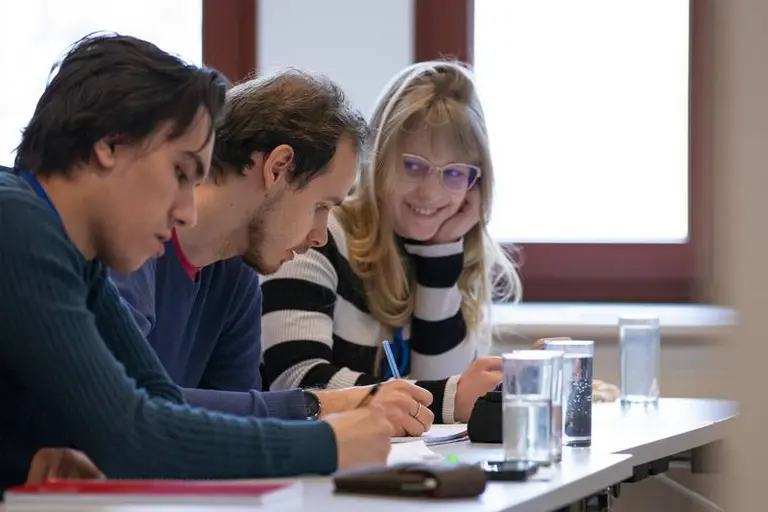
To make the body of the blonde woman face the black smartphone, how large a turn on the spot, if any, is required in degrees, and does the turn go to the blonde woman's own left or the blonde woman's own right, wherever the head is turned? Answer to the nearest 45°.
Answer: approximately 45° to the blonde woman's own right

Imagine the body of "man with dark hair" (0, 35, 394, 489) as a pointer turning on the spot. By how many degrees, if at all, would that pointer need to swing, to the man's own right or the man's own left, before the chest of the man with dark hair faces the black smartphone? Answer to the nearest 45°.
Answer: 0° — they already face it

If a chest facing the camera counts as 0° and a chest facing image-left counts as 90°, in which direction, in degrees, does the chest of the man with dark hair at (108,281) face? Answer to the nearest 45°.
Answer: approximately 270°

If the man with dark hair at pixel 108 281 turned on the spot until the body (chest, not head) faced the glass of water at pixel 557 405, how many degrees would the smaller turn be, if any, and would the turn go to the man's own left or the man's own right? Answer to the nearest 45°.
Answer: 0° — they already face it

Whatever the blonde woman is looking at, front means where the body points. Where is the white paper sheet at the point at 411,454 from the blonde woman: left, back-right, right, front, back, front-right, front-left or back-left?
front-right

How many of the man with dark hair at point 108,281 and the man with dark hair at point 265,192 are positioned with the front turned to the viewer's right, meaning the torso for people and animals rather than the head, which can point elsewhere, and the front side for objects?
2

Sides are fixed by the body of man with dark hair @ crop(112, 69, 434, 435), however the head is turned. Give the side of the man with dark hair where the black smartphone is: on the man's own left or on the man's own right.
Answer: on the man's own right

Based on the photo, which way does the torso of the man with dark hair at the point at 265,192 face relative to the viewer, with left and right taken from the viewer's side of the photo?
facing to the right of the viewer

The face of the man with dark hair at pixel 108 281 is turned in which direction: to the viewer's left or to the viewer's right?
to the viewer's right
